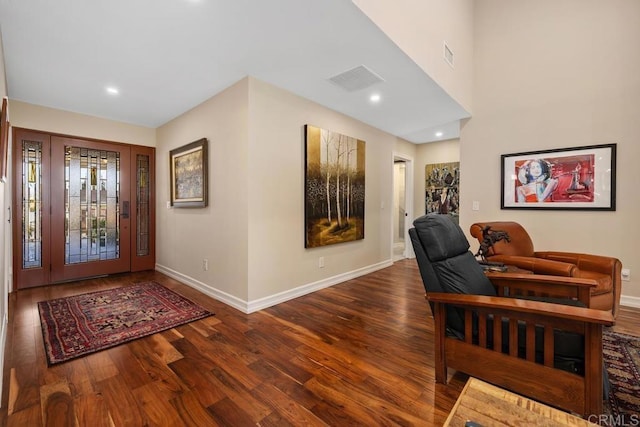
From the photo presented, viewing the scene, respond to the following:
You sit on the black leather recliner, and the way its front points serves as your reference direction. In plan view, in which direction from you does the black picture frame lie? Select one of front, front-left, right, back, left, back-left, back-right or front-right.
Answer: left

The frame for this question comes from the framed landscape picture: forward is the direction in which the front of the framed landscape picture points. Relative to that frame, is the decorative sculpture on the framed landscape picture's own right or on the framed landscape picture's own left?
on the framed landscape picture's own left

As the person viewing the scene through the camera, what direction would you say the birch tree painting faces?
facing the viewer and to the right of the viewer

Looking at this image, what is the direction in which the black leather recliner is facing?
to the viewer's right

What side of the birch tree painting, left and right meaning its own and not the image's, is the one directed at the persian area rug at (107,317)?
right

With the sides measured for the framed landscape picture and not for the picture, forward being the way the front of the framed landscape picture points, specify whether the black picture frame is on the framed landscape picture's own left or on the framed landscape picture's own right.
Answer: on the framed landscape picture's own left

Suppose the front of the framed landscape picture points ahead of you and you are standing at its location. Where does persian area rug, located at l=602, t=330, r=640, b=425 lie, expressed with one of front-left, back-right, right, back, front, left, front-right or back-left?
left

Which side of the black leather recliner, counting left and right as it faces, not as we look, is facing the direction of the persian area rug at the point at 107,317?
back

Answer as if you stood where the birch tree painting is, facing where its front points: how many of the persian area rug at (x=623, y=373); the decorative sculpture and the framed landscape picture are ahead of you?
2

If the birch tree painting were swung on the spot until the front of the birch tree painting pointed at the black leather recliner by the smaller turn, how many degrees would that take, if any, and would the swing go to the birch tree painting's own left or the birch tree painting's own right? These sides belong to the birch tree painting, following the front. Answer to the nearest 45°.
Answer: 0° — it already faces it

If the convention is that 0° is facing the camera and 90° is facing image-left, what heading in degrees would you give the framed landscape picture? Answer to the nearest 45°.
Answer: approximately 45°

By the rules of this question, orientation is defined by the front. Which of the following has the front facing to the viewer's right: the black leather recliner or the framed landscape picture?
the black leather recliner
